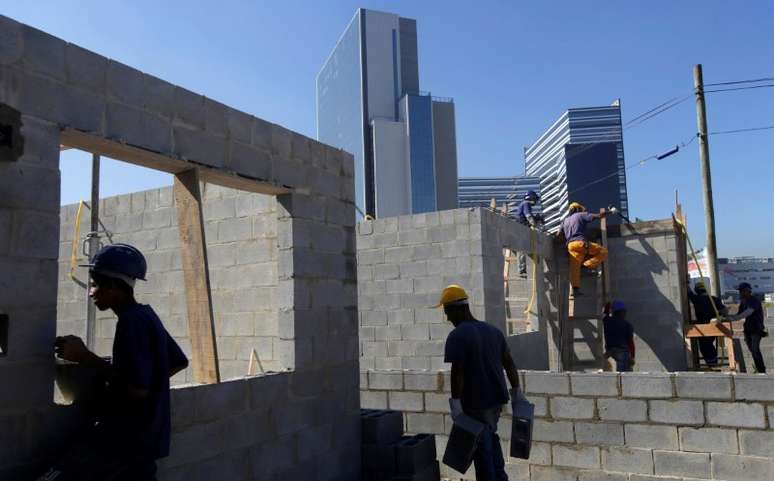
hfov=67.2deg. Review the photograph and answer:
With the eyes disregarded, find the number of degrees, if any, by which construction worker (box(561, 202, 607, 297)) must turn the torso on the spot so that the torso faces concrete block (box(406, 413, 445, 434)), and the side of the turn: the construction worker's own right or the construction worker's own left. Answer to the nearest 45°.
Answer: approximately 135° to the construction worker's own right

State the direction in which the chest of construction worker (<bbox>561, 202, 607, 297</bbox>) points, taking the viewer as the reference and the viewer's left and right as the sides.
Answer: facing away from the viewer and to the right of the viewer

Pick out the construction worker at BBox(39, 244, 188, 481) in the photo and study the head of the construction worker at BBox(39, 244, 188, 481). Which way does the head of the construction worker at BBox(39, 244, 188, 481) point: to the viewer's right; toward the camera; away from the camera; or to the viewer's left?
to the viewer's left

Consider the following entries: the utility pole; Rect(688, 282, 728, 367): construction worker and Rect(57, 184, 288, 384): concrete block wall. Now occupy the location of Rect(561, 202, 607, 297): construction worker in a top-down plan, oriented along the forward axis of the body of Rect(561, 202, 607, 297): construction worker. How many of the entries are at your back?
1

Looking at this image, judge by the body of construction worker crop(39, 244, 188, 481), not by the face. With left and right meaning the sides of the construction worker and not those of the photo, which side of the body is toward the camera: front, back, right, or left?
left

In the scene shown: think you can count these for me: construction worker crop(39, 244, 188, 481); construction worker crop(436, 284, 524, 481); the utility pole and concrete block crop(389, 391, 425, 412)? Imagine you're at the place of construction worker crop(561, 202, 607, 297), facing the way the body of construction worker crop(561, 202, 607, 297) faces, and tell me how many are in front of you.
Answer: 1

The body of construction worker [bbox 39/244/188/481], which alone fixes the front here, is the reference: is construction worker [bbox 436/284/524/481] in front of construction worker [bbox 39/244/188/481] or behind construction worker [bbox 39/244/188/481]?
behind

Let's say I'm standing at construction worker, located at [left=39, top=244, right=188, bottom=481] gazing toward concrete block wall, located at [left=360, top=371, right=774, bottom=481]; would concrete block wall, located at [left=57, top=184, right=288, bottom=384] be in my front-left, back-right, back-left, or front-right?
front-left

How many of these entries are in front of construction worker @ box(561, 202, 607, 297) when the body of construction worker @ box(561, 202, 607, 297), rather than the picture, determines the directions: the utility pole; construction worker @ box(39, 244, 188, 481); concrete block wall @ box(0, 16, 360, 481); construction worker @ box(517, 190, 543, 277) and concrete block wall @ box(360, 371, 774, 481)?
1

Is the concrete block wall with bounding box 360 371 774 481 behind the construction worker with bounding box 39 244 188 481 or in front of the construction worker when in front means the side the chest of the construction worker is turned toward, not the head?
behind

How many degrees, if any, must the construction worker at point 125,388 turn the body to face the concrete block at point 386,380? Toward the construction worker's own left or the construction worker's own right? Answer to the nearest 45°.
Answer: approximately 135° to the construction worker's own right

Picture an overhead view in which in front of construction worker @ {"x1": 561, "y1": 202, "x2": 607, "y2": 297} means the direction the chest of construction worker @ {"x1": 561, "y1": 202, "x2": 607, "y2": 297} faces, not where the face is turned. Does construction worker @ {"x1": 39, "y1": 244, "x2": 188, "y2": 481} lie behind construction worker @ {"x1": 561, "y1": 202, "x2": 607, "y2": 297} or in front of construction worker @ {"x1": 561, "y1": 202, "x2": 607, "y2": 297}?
behind

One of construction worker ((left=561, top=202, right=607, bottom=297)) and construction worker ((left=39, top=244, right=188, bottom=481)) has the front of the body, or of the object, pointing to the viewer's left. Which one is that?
construction worker ((left=39, top=244, right=188, bottom=481))
